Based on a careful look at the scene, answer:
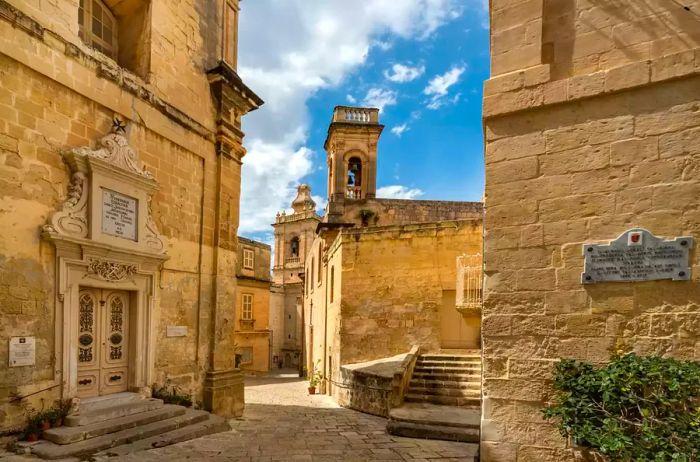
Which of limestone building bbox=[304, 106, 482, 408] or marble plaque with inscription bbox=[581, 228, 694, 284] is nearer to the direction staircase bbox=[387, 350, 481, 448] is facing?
the marble plaque with inscription

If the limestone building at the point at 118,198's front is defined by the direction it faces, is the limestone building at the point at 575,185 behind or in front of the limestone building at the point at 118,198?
in front

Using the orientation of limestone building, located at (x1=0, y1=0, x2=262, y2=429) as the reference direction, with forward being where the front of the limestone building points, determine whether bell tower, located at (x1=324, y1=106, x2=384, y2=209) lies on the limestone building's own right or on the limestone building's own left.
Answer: on the limestone building's own left

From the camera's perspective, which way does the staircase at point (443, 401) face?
toward the camera

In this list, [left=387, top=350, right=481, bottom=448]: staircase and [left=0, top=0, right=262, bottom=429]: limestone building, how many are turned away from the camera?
0
